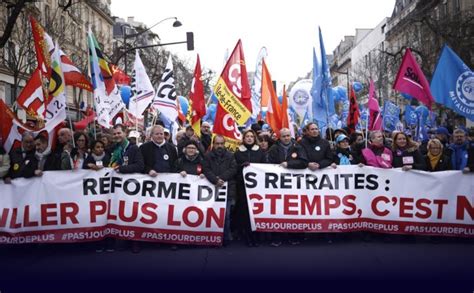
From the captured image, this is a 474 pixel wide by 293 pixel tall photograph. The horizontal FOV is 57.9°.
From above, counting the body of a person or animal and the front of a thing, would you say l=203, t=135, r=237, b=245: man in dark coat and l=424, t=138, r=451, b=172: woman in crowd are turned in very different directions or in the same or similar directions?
same or similar directions

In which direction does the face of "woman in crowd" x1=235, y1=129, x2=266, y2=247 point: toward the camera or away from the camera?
toward the camera

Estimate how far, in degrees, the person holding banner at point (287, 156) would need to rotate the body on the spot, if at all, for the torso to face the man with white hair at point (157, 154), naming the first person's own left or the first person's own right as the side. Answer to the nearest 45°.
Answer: approximately 90° to the first person's own right

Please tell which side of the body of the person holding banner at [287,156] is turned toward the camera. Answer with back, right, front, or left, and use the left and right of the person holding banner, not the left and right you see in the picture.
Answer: front

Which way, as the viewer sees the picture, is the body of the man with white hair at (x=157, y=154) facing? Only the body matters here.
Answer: toward the camera

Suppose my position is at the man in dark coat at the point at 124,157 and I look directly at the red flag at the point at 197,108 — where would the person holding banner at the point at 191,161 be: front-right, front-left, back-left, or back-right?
front-right

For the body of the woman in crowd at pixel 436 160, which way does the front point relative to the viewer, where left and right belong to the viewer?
facing the viewer

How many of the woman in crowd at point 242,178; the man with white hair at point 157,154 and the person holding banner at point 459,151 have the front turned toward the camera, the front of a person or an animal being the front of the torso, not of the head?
3

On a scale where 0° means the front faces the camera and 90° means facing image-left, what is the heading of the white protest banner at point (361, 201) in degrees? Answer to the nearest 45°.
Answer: approximately 0°

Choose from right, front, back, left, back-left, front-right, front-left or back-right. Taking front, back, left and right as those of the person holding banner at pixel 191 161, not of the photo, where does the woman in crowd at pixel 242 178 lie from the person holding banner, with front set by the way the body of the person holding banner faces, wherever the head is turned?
left

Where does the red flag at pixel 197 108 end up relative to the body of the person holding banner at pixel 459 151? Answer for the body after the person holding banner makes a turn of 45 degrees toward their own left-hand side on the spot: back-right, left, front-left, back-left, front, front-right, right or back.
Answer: back-right

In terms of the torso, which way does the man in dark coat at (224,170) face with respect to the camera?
toward the camera

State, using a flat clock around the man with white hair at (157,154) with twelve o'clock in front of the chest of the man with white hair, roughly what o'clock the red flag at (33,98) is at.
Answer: The red flag is roughly at 4 o'clock from the man with white hair.

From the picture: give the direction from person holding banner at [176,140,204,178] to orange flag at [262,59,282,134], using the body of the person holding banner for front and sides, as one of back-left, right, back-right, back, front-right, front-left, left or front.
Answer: back-left

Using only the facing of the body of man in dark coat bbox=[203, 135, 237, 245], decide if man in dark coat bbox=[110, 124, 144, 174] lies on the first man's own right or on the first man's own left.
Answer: on the first man's own right
